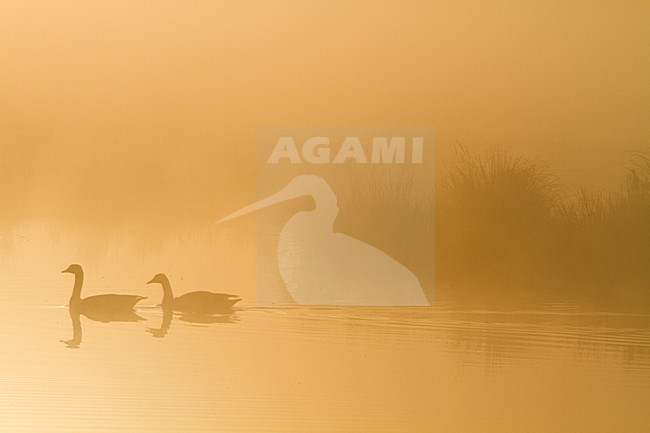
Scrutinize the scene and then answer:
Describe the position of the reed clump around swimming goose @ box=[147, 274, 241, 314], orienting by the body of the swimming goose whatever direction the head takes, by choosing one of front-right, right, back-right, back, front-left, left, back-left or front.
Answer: back

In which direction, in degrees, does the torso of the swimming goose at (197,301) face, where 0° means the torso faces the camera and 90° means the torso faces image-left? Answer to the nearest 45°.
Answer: approximately 90°

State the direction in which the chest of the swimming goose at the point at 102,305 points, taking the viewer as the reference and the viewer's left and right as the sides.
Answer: facing to the left of the viewer

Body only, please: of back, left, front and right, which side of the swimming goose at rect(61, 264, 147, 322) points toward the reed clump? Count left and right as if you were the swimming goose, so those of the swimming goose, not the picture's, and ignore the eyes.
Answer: back

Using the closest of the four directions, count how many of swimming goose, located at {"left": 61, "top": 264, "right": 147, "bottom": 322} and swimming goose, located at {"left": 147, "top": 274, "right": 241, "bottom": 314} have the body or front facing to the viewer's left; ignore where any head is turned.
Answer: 2
